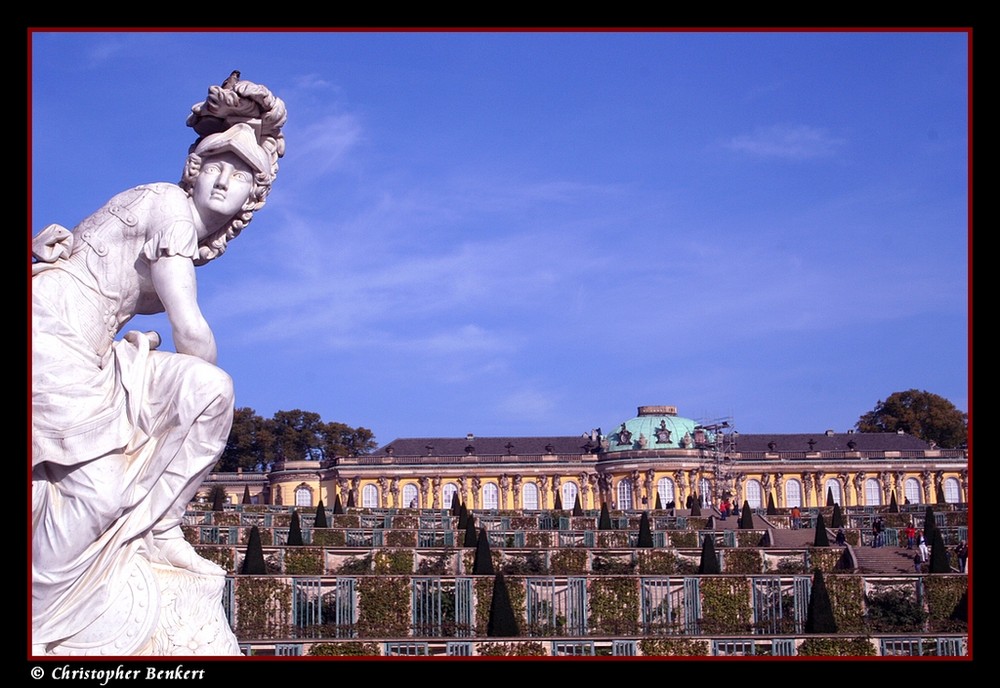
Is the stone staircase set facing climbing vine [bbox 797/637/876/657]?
yes

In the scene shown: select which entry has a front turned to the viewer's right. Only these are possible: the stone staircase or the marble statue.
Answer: the marble statue

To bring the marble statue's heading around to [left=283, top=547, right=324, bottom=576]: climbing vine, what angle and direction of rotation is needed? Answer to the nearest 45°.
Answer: approximately 90° to its left

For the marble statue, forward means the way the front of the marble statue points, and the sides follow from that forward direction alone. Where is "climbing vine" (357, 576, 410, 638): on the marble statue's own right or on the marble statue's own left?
on the marble statue's own left

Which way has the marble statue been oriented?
to the viewer's right
